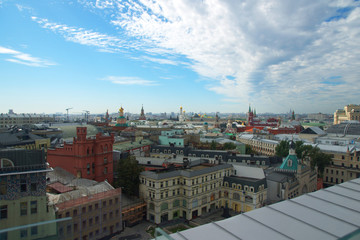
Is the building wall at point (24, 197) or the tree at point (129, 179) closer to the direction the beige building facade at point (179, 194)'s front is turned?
the building wall

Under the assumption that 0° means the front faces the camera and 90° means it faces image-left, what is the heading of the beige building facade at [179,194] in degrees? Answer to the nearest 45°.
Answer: approximately 315°

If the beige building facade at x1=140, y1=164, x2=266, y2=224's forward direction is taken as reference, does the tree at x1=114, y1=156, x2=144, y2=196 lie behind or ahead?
behind

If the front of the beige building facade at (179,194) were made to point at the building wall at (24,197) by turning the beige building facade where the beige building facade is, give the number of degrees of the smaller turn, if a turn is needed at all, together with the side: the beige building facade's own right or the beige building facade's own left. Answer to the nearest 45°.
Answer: approximately 90° to the beige building facade's own right
